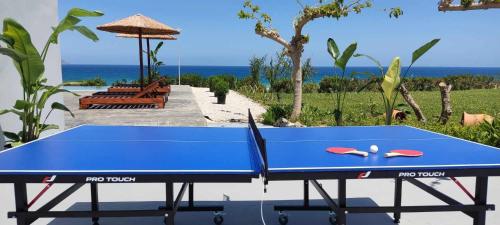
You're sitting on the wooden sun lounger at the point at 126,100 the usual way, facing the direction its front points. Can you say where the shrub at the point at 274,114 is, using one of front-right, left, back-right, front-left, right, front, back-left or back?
back-left

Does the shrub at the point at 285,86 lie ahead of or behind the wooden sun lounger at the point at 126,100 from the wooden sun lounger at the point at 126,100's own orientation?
behind

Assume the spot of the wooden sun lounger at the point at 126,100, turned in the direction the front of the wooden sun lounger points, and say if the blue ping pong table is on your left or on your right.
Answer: on your left

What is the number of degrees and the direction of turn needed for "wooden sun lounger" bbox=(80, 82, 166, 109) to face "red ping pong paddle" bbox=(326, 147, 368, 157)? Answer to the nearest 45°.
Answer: approximately 90° to its left

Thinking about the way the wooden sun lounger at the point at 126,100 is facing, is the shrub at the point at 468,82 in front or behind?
behind

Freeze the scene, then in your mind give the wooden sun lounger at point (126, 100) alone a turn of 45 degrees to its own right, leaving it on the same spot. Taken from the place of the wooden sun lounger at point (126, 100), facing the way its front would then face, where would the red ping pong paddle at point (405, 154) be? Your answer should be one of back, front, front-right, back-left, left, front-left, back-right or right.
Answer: back-left

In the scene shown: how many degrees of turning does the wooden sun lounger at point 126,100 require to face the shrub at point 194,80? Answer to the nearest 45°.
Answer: approximately 90° to its right

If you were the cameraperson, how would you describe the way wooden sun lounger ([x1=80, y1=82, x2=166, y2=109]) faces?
facing to the left of the viewer

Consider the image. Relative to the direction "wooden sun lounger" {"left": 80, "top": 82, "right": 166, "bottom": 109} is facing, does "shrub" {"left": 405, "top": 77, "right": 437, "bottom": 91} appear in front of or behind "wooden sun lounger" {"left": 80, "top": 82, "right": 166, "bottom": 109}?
behind

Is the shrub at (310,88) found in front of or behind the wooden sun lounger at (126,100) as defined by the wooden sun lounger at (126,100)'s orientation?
behind
